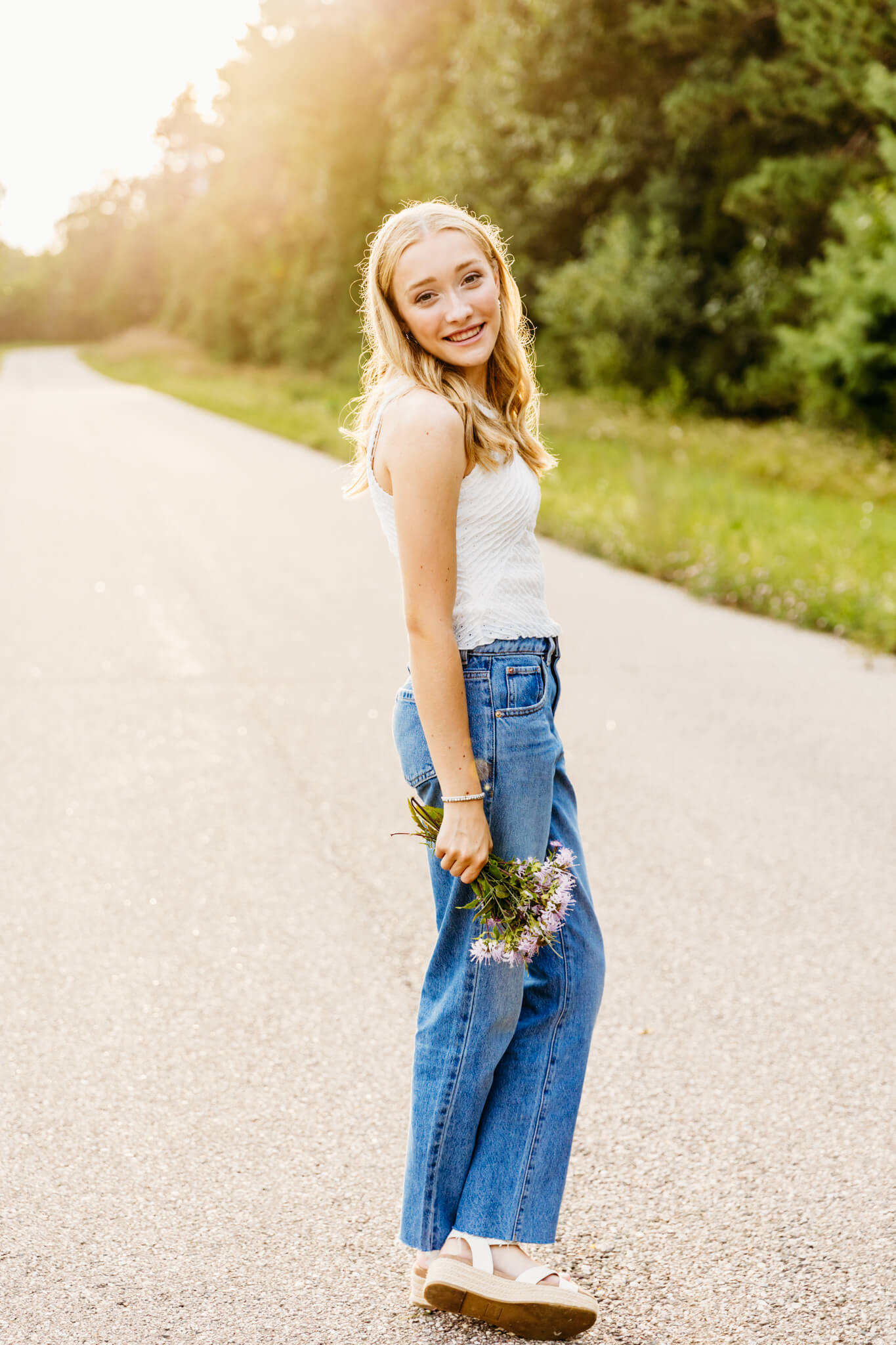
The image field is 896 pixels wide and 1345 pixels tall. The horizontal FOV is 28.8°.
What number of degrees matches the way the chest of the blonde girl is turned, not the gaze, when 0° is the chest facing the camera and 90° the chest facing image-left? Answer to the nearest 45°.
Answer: approximately 270°

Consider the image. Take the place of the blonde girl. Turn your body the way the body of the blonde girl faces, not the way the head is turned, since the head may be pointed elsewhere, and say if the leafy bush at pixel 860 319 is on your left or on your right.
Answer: on your left
